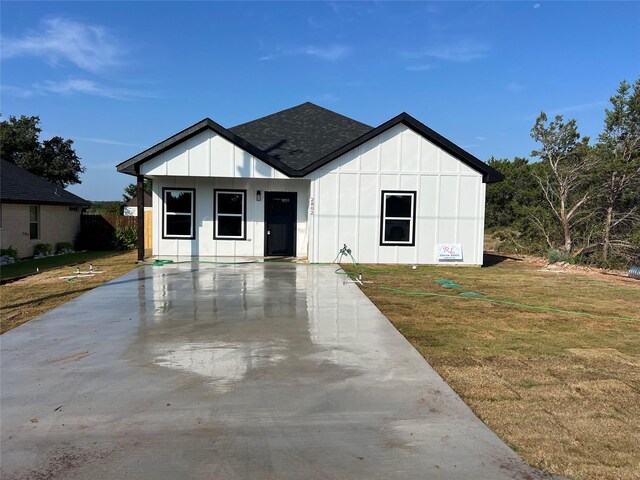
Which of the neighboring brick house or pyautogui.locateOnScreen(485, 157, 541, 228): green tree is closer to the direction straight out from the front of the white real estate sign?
the neighboring brick house

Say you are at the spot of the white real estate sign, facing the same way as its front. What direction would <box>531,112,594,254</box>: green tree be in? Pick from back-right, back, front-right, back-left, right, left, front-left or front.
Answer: back-left

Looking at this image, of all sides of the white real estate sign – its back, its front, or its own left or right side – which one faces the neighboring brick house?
right

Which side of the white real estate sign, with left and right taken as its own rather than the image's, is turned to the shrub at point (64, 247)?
right

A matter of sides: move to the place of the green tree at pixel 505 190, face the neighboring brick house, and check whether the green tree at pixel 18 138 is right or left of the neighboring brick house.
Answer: right

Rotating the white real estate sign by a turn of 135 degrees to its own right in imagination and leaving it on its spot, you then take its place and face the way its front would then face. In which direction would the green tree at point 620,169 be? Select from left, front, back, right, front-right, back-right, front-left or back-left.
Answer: right

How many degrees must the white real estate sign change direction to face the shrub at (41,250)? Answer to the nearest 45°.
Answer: approximately 90° to its right

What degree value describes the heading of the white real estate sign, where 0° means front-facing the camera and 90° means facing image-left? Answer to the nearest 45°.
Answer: approximately 0°
